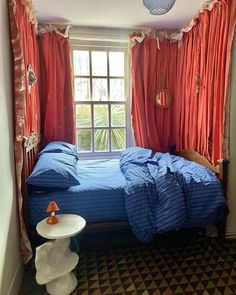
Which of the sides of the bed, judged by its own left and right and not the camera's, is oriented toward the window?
left

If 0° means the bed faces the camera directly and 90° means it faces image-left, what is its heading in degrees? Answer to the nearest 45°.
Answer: approximately 270°

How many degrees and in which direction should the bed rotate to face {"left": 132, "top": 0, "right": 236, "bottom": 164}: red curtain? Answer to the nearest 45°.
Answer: approximately 45° to its left
